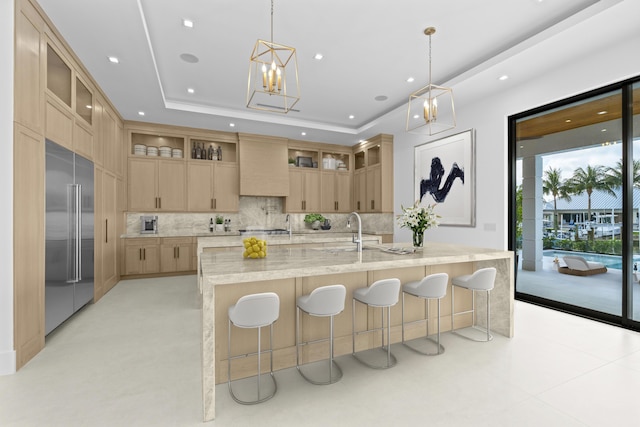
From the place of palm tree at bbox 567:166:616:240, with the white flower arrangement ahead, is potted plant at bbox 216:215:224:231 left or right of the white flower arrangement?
right

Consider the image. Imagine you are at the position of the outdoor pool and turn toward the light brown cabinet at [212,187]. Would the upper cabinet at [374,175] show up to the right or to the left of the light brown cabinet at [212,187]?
right

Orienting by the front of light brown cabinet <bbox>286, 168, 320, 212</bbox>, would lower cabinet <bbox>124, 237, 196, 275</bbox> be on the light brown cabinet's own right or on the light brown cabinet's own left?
on the light brown cabinet's own right

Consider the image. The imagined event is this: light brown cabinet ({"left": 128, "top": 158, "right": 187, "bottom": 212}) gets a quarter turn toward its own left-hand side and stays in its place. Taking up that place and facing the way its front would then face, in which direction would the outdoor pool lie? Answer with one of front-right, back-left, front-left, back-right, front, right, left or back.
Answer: front-right
